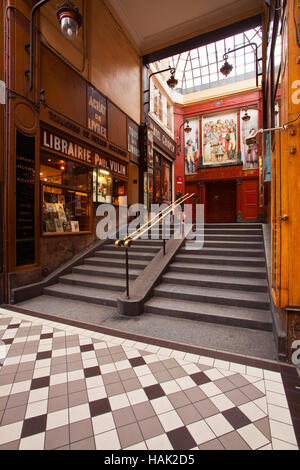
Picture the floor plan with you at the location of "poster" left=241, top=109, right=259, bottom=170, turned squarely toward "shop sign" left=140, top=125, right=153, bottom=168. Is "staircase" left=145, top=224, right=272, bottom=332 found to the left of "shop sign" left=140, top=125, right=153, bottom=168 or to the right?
left

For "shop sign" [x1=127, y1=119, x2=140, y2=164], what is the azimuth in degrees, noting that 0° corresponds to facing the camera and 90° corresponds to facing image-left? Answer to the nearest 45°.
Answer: approximately 315°

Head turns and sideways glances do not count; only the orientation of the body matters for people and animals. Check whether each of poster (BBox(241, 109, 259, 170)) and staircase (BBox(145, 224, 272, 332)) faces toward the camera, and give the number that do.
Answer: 2

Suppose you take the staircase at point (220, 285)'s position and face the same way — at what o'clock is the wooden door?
The wooden door is roughly at 6 o'clock from the staircase.

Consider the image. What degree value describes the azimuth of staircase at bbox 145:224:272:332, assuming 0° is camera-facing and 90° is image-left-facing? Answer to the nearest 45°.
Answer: approximately 0°

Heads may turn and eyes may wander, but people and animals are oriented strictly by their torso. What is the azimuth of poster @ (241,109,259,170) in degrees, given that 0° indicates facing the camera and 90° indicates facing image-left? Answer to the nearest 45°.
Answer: approximately 0°
